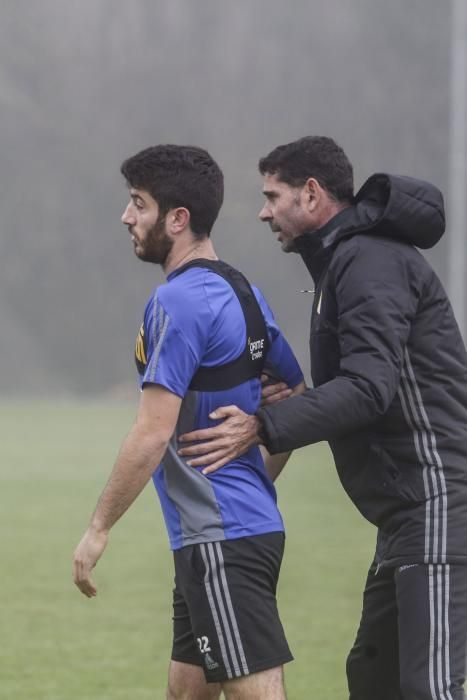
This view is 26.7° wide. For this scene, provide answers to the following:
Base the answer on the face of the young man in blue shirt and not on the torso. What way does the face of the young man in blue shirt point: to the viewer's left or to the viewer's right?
to the viewer's left

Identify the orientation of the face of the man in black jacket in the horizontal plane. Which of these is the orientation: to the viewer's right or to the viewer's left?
to the viewer's left

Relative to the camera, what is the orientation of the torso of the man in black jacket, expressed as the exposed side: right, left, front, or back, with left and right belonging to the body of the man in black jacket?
left
